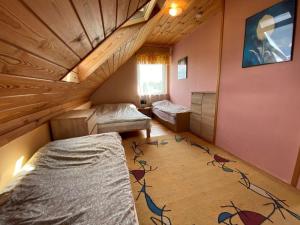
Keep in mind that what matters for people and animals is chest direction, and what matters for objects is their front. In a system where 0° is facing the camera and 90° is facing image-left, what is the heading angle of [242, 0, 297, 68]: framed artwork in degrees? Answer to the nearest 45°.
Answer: approximately 45°

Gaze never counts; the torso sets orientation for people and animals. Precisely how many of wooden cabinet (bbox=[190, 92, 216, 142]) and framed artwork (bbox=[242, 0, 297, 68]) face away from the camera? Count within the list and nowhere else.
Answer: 0

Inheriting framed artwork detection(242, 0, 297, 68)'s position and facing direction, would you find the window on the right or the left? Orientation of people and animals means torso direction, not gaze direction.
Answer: on its right

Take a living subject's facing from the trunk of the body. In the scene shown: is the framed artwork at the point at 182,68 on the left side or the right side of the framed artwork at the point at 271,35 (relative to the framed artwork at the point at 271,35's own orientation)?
on its right

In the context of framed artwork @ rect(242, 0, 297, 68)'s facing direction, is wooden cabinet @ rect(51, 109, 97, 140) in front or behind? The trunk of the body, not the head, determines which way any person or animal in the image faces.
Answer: in front

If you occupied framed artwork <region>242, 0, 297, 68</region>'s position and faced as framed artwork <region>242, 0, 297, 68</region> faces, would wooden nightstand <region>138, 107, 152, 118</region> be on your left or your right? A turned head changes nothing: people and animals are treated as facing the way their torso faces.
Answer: on your right

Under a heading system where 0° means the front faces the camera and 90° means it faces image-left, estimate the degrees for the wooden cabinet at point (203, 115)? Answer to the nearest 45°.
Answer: approximately 45°
